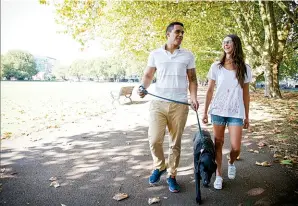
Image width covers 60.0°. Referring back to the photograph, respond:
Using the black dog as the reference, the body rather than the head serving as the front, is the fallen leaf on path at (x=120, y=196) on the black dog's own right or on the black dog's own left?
on the black dog's own right

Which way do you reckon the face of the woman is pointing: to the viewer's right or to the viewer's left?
to the viewer's left

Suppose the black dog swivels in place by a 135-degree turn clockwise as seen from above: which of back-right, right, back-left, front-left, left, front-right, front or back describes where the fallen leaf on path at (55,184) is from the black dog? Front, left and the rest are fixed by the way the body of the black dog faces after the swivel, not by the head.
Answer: front-left

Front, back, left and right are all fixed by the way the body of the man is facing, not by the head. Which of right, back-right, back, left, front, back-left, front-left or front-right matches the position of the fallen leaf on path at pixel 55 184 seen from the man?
right

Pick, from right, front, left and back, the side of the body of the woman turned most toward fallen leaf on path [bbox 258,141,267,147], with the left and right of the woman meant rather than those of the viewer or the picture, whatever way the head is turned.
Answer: back

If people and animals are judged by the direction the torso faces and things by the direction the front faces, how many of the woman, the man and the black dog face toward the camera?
3

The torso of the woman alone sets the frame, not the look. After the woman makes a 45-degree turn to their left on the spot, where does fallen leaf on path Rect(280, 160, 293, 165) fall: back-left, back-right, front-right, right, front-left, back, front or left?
left

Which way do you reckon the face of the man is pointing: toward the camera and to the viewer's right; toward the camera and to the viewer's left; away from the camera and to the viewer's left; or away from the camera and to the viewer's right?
toward the camera and to the viewer's right

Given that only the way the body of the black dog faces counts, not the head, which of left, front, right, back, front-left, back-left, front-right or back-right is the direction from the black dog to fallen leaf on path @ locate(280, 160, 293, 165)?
back-left

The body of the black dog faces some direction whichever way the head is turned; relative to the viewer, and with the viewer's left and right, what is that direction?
facing the viewer

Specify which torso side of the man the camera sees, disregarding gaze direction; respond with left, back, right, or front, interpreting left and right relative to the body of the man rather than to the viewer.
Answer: front

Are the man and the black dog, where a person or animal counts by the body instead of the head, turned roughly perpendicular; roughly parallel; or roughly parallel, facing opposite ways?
roughly parallel

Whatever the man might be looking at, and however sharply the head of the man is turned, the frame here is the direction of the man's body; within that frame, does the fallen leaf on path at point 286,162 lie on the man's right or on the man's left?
on the man's left

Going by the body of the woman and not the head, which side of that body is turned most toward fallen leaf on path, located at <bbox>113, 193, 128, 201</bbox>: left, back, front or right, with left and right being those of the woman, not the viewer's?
right
